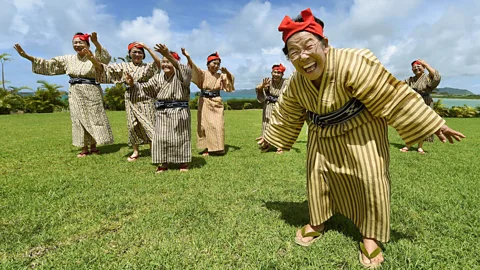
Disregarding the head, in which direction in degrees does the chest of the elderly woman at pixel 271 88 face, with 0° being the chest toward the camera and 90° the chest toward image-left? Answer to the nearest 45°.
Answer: approximately 0°

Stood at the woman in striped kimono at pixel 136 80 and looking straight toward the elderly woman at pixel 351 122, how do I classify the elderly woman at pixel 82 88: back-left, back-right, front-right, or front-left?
back-right

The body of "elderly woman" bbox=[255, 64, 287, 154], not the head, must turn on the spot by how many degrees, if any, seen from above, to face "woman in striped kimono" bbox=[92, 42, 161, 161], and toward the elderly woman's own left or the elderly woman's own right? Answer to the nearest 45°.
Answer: approximately 45° to the elderly woman's own right

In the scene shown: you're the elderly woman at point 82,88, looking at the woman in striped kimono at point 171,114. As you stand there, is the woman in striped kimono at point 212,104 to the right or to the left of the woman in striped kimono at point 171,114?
left

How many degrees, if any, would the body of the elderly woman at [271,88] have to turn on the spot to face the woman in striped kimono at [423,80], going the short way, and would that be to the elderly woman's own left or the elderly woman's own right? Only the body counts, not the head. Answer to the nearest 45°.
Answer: approximately 90° to the elderly woman's own left
